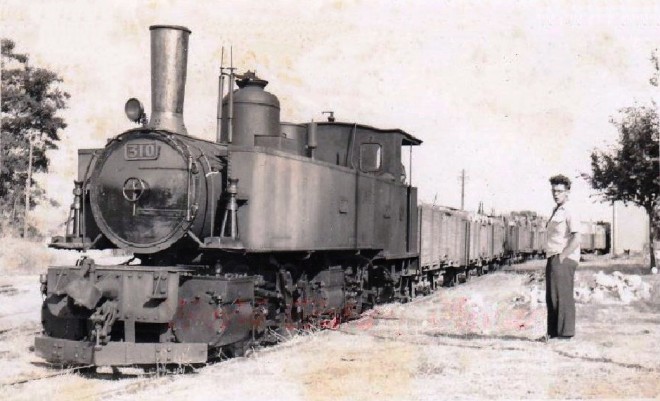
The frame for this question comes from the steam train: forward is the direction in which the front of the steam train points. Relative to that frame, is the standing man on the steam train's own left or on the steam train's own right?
on the steam train's own left

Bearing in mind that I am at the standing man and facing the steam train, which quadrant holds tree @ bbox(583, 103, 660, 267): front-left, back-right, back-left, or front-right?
back-right

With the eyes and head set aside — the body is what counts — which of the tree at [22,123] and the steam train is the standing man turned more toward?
the steam train

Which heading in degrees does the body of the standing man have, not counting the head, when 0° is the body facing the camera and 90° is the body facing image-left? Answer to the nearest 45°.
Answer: approximately 45°

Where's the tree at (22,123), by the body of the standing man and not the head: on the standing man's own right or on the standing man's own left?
on the standing man's own right

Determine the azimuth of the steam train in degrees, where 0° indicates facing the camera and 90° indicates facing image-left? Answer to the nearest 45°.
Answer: approximately 45°

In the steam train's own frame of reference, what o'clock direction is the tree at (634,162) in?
The tree is roughly at 6 o'clock from the steam train.

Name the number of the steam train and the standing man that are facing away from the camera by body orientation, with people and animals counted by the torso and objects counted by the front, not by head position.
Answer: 0

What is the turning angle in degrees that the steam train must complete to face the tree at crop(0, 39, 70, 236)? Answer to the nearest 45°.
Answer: approximately 90° to its right
